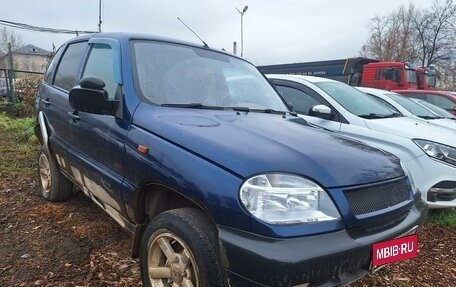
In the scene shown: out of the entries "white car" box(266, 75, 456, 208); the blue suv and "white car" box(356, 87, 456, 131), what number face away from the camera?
0

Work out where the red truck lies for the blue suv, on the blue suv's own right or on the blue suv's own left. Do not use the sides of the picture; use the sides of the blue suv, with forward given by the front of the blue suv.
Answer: on the blue suv's own left

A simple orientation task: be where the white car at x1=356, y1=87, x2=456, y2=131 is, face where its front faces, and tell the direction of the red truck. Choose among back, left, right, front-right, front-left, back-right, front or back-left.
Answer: back-left

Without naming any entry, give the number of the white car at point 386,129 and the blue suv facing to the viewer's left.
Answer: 0

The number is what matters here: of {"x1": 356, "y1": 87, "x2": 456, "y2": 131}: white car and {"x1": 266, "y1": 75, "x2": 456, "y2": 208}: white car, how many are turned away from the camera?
0

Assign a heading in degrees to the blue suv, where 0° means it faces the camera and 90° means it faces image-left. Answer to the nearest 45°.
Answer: approximately 315°

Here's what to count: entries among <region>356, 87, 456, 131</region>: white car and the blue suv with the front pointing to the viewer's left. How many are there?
0

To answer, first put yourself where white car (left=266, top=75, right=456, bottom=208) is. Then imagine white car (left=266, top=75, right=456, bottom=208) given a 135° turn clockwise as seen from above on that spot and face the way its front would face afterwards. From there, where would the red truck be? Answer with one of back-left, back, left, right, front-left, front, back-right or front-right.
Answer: right

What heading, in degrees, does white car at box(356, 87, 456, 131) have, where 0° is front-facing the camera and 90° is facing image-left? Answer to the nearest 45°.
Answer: approximately 315°

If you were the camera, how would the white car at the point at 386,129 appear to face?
facing the viewer and to the right of the viewer

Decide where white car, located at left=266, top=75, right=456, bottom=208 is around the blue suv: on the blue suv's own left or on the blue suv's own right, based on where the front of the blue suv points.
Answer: on the blue suv's own left
